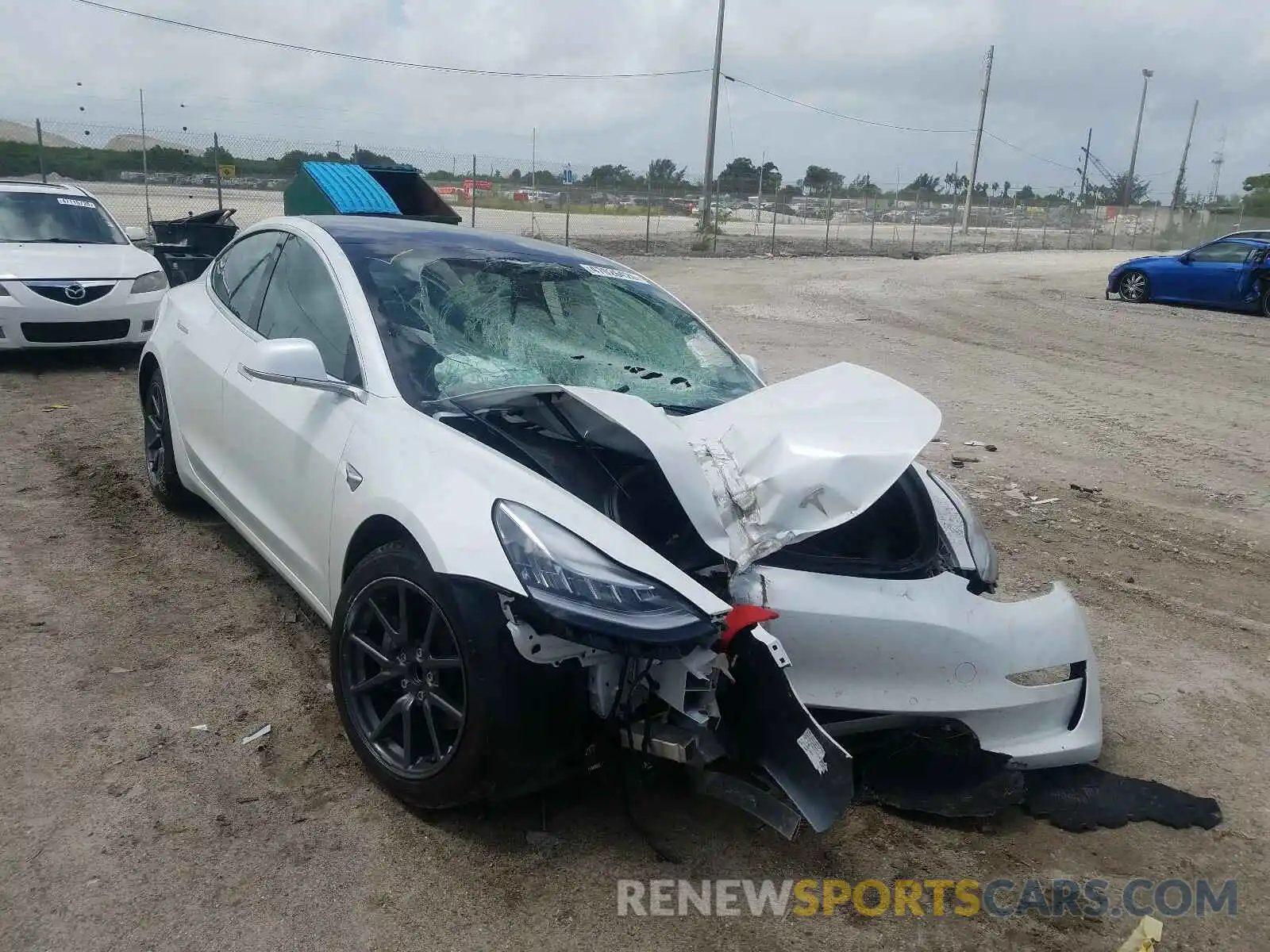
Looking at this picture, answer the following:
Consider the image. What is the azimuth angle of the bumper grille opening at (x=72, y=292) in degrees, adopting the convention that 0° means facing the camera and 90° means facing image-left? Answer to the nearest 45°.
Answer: approximately 0°

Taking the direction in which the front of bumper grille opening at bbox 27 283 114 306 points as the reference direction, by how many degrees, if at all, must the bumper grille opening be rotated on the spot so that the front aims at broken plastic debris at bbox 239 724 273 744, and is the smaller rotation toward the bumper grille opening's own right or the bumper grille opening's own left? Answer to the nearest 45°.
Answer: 0° — it already faces it

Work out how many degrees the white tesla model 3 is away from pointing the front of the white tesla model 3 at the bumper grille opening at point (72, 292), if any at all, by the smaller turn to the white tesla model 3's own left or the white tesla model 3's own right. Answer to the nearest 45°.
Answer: approximately 180°

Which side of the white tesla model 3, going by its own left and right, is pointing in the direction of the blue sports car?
left

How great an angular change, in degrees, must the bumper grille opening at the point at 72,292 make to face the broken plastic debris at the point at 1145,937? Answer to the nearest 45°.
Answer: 0° — it already faces it

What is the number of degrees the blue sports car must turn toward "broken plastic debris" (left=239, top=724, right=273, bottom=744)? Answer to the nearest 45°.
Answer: approximately 90° to its left

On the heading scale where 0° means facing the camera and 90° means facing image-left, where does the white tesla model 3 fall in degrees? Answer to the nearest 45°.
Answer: approximately 315°

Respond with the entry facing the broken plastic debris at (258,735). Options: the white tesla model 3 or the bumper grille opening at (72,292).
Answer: the bumper grille opening

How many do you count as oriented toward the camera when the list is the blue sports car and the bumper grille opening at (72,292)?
1

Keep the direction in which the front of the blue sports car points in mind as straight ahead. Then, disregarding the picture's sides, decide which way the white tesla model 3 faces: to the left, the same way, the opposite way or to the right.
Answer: the opposite way

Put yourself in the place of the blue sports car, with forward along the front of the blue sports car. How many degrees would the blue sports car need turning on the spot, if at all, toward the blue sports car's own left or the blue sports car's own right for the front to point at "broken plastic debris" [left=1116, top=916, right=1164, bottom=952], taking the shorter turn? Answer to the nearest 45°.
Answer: approximately 90° to the blue sports car's own left

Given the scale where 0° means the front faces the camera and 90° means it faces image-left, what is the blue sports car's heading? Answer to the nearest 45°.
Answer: approximately 90°
